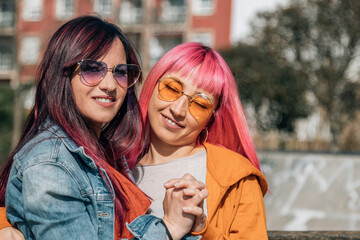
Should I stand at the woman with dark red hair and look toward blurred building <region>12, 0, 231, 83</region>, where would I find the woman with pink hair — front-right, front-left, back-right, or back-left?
front-right

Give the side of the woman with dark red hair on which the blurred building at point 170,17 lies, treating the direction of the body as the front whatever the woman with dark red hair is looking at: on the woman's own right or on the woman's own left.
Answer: on the woman's own left

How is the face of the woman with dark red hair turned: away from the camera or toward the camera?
toward the camera

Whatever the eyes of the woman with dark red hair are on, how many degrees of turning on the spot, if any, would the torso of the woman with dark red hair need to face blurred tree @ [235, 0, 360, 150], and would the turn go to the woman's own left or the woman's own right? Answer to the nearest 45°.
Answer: approximately 90° to the woman's own left

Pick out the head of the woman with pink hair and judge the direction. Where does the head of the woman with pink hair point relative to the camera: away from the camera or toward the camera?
toward the camera

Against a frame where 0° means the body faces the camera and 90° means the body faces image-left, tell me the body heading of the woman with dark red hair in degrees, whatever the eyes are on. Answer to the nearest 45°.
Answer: approximately 315°

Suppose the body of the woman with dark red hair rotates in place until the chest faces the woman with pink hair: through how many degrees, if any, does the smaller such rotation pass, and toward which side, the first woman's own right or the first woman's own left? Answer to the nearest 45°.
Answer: approximately 90° to the first woman's own left
